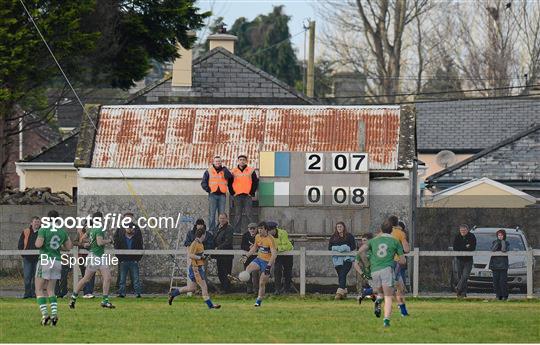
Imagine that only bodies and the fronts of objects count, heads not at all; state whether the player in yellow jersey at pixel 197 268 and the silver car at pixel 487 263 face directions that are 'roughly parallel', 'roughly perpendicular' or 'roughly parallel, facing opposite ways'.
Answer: roughly perpendicular

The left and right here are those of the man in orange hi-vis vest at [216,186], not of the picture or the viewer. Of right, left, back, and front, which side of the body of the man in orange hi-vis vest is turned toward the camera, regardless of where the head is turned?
front

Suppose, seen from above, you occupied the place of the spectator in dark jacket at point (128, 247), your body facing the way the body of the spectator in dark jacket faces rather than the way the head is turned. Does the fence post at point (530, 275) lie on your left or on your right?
on your left

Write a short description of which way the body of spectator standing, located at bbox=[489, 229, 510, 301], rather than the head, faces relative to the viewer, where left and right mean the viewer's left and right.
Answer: facing the viewer

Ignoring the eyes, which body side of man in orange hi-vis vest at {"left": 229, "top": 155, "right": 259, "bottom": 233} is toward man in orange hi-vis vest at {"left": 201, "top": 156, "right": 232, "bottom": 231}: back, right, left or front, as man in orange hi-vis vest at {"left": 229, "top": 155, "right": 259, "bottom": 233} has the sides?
right

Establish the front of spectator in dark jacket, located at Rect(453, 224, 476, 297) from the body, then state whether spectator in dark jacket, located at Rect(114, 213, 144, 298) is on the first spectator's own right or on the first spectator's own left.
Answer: on the first spectator's own right
